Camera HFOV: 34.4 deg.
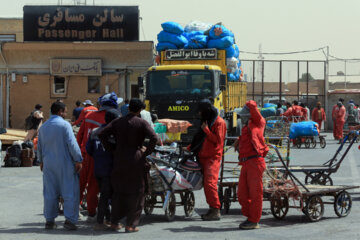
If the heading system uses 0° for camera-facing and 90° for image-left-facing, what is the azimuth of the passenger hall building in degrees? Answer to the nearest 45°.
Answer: approximately 0°

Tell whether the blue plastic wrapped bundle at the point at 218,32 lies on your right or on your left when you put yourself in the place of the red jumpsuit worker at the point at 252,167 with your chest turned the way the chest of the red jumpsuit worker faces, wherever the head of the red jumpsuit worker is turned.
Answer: on your right

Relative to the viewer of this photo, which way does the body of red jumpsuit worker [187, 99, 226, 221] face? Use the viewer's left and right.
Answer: facing to the left of the viewer

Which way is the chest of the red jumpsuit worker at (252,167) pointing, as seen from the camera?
to the viewer's left

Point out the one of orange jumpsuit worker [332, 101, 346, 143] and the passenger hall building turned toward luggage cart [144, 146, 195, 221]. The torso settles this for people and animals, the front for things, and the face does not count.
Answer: the passenger hall building

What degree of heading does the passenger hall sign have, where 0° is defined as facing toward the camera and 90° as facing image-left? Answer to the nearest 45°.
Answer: approximately 0°
